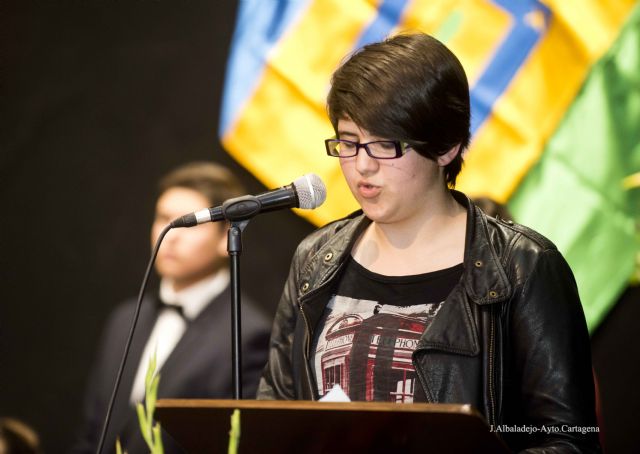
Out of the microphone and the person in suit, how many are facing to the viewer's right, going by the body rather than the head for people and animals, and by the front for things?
1

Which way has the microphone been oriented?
to the viewer's right

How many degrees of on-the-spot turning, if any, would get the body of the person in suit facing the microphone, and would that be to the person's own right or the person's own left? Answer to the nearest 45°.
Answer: approximately 45° to the person's own left

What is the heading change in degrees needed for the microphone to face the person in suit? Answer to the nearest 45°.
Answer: approximately 90° to its left

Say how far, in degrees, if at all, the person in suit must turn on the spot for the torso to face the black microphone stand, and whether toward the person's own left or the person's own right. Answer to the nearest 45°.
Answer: approximately 45° to the person's own left

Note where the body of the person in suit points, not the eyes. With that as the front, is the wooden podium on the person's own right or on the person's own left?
on the person's own left

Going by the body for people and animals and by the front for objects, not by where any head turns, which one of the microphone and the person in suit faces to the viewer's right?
the microphone
